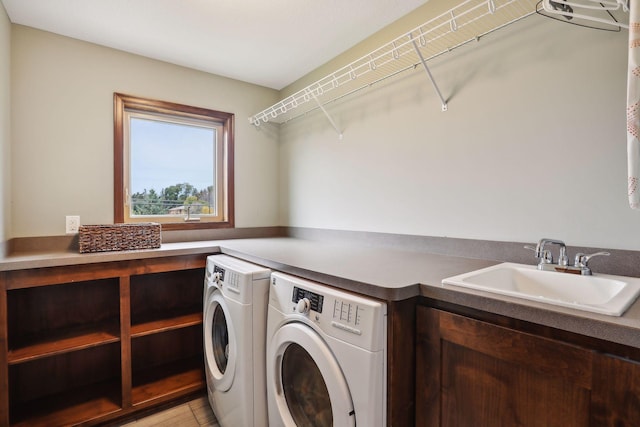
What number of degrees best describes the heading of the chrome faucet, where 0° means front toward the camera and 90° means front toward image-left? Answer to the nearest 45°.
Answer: approximately 45°

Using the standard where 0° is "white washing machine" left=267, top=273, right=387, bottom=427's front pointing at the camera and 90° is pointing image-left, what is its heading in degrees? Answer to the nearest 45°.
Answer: approximately 45°

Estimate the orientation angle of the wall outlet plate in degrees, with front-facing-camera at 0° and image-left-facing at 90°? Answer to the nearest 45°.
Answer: approximately 0°

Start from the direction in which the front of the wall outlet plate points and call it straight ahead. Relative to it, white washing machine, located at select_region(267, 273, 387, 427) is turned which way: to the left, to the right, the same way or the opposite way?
to the right

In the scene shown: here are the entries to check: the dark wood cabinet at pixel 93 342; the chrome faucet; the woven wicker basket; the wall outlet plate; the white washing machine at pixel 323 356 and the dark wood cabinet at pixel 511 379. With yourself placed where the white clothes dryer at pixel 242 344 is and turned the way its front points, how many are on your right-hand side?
3

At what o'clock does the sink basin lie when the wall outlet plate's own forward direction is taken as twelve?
The sink basin is roughly at 11 o'clock from the wall outlet plate.

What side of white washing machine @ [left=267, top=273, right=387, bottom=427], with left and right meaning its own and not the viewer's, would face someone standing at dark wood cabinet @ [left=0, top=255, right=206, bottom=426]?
right

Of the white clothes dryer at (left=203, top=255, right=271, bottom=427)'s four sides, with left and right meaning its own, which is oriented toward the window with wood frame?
right

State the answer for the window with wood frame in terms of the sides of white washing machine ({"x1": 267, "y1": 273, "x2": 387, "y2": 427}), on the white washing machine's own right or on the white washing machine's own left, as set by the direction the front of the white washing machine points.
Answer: on the white washing machine's own right

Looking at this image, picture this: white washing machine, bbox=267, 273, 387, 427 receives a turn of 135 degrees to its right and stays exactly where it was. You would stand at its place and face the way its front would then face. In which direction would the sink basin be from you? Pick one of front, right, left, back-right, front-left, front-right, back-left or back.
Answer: right
